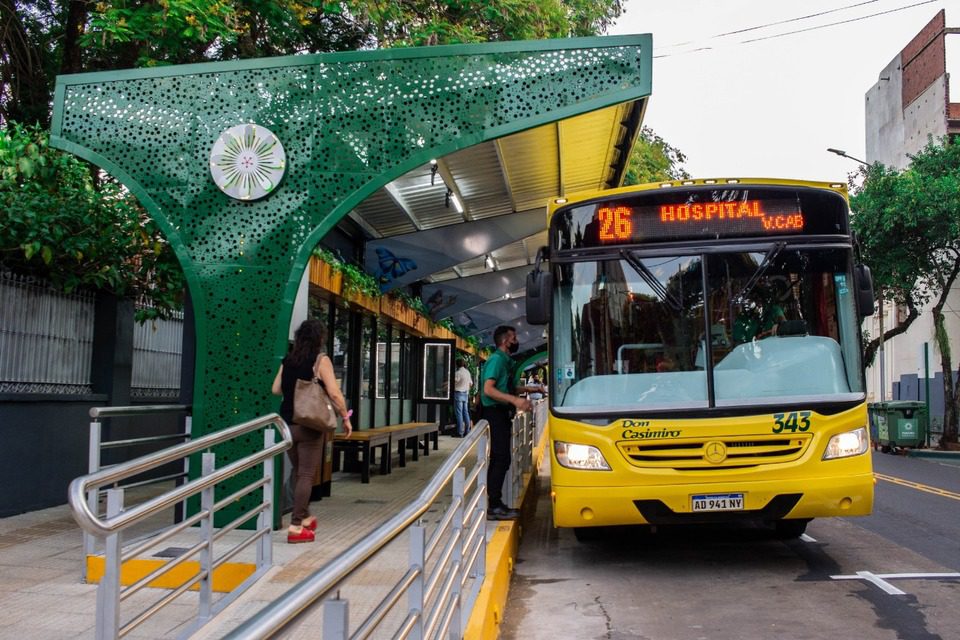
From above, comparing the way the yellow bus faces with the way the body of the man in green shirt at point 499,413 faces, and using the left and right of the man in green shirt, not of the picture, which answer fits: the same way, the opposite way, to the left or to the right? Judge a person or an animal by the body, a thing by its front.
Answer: to the right

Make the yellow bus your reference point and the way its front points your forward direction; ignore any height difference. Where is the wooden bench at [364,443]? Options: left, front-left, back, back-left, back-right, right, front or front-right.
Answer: back-right

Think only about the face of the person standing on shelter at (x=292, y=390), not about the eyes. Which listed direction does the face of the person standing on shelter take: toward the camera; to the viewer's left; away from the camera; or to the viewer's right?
away from the camera

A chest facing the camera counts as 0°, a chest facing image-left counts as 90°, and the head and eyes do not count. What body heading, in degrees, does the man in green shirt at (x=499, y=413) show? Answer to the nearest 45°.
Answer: approximately 270°

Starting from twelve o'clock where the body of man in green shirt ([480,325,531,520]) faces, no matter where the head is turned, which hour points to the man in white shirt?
The man in white shirt is roughly at 9 o'clock from the man in green shirt.

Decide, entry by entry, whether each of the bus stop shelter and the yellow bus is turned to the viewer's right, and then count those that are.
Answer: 1

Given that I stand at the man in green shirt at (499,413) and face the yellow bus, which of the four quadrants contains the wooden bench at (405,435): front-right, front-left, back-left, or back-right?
back-left

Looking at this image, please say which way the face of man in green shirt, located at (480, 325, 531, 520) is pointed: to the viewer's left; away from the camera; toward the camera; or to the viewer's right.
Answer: to the viewer's right

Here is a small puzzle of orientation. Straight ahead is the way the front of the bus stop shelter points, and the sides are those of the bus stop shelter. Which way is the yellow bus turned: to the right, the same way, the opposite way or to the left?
to the right

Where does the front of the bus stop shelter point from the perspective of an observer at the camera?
facing to the right of the viewer

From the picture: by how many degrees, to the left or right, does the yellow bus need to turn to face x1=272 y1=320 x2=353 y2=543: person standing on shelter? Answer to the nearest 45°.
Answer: approximately 90° to its right

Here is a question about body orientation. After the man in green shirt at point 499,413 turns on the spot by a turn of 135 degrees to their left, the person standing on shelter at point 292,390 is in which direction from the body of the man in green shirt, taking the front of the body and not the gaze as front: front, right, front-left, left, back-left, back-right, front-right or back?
left

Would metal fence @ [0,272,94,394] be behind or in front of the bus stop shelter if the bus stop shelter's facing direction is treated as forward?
behind
